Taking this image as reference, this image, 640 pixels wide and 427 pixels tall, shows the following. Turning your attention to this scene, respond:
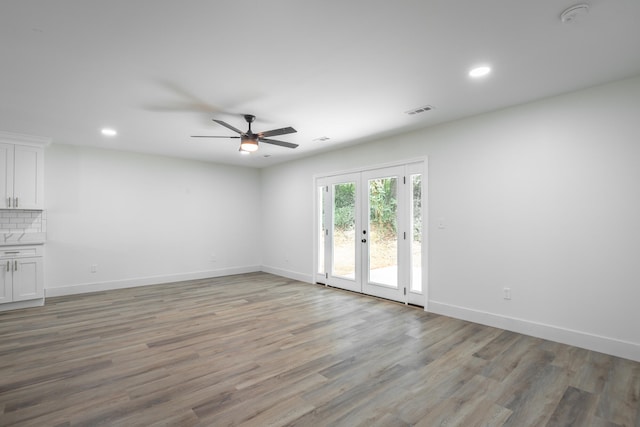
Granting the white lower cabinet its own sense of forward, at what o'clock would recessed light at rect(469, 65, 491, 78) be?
The recessed light is roughly at 11 o'clock from the white lower cabinet.

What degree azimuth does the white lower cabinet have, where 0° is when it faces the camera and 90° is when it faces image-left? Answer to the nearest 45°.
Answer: approximately 0°

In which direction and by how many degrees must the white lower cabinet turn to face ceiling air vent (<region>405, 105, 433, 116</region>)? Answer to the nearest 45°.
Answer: approximately 45° to its left

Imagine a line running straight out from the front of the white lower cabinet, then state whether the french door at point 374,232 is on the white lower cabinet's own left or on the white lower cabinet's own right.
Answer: on the white lower cabinet's own left
